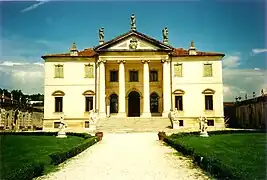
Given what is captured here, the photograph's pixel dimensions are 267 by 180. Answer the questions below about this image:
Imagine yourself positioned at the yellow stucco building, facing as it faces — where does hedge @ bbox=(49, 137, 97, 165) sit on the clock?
The hedge is roughly at 12 o'clock from the yellow stucco building.

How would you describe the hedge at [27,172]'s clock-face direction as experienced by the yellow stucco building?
The hedge is roughly at 12 o'clock from the yellow stucco building.

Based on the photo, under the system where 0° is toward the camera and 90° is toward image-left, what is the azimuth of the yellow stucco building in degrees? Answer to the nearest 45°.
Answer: approximately 0°
